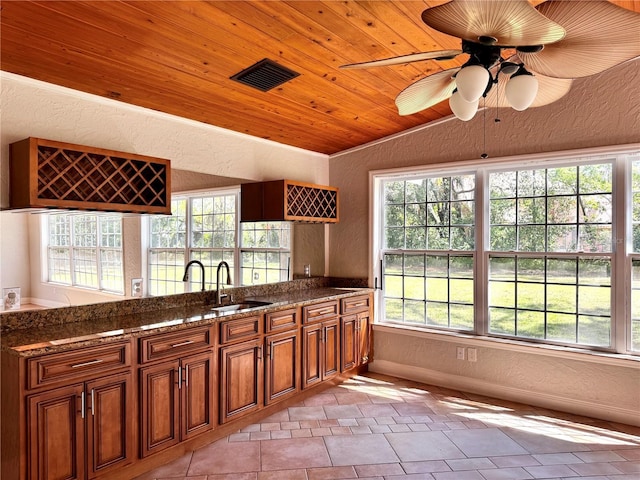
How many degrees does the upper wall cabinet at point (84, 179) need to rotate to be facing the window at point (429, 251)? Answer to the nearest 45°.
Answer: approximately 45° to its left

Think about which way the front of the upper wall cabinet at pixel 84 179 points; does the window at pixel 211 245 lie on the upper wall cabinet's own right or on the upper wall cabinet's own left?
on the upper wall cabinet's own left

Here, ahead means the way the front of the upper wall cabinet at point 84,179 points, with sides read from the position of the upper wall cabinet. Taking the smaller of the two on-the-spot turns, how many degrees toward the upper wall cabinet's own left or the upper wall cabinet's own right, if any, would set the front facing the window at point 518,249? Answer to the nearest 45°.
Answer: approximately 45° to the upper wall cabinet's own left

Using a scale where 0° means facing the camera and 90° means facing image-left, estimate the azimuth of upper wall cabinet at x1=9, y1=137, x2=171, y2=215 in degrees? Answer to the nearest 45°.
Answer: approximately 315°

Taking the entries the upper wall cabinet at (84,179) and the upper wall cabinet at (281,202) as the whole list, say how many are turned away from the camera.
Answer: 0

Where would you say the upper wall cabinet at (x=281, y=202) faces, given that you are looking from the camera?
facing the viewer and to the right of the viewer

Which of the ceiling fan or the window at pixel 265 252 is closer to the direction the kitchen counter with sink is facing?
the ceiling fan

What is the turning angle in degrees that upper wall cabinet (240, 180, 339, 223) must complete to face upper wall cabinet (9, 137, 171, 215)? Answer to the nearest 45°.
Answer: approximately 90° to its right

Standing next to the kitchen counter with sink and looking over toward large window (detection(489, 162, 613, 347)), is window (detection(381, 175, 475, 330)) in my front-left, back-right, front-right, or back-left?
front-left

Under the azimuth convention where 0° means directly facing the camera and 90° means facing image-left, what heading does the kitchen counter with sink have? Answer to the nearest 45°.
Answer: approximately 315°

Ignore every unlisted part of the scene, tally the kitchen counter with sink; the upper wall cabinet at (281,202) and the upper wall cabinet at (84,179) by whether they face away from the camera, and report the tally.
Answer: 0
